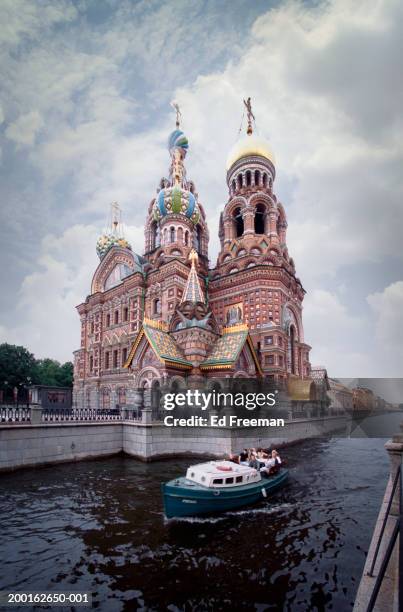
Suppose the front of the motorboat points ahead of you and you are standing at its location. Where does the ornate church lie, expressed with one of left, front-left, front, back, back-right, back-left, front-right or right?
back-right

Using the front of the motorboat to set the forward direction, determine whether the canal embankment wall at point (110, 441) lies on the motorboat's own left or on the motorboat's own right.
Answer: on the motorboat's own right

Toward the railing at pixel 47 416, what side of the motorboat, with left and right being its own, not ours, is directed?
right

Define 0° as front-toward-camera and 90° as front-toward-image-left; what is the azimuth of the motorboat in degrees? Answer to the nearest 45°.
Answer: approximately 45°

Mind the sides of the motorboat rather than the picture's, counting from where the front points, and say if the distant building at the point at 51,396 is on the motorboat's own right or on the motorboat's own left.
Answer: on the motorboat's own right
